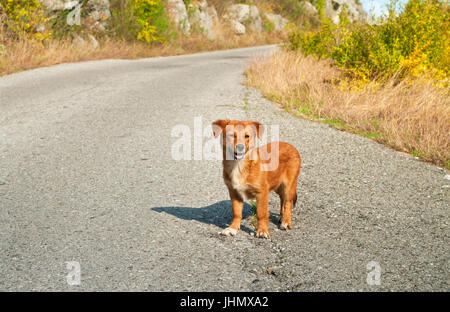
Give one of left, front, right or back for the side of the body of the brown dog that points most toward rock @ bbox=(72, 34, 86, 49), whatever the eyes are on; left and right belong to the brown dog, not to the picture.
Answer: right

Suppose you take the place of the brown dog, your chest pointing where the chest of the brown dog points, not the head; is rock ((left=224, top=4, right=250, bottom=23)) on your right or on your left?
on your right

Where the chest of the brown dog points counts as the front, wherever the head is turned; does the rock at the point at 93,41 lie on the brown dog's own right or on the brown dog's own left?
on the brown dog's own right

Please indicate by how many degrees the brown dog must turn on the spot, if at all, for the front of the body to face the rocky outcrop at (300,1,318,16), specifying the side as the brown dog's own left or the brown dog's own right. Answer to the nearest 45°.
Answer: approximately 135° to the brown dog's own right

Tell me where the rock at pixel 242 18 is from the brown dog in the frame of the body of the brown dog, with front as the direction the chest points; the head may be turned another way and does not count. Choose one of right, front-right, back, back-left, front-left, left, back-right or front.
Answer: back-right

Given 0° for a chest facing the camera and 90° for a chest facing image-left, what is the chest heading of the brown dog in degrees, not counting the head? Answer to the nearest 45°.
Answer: approximately 45°

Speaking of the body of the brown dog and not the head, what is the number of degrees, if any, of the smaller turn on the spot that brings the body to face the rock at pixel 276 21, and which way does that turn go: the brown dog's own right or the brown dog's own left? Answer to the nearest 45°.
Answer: approximately 135° to the brown dog's own right
